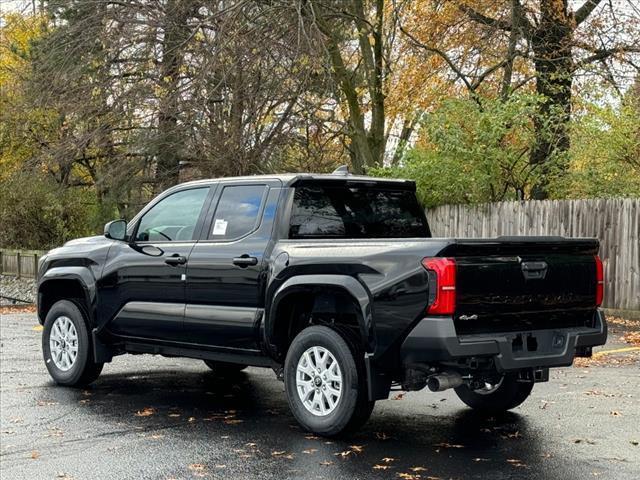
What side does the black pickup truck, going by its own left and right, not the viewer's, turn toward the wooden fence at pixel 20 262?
front

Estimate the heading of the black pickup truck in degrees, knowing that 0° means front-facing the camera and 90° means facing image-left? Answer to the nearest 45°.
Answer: approximately 135°

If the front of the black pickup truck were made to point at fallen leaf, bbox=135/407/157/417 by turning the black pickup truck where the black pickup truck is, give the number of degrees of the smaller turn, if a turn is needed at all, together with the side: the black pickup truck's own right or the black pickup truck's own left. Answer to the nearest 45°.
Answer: approximately 45° to the black pickup truck's own left

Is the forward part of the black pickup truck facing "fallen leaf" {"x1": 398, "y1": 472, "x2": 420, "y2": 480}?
no

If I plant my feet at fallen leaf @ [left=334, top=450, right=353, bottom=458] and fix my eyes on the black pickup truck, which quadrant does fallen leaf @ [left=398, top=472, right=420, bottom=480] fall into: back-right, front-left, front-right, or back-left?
back-right

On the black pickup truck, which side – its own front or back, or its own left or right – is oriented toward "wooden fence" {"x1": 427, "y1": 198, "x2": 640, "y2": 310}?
right

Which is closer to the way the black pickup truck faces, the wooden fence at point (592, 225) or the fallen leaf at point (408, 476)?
the wooden fence
